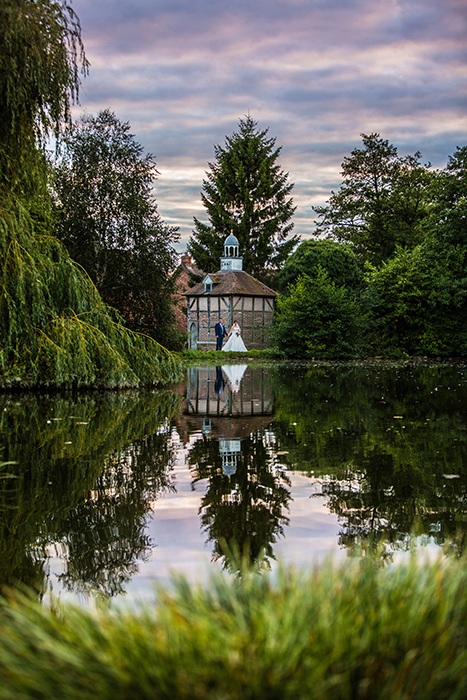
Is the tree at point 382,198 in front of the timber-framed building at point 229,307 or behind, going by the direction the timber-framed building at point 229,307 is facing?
behind

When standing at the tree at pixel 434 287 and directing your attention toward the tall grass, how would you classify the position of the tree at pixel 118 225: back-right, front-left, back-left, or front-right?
front-right

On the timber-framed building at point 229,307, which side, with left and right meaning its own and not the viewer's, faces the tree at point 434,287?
left

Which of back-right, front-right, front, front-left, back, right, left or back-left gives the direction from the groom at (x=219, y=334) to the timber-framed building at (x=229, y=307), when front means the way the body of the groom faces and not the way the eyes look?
back-left

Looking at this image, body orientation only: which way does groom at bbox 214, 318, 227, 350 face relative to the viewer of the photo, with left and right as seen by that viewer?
facing the viewer and to the right of the viewer

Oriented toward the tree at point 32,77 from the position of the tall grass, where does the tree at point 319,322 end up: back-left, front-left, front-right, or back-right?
front-right

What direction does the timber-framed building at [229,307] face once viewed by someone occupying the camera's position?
facing the viewer and to the left of the viewer

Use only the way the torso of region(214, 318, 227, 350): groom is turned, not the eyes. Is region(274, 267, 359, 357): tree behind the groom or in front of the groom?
in front

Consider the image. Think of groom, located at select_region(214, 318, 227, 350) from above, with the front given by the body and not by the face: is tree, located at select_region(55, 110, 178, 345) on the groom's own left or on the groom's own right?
on the groom's own right

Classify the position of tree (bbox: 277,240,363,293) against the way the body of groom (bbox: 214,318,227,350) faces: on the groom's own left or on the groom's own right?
on the groom's own left

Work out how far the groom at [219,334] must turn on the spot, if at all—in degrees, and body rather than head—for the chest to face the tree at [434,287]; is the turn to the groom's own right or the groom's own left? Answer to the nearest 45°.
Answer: approximately 90° to the groom's own left

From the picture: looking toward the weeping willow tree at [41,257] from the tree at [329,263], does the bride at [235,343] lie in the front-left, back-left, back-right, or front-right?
front-right

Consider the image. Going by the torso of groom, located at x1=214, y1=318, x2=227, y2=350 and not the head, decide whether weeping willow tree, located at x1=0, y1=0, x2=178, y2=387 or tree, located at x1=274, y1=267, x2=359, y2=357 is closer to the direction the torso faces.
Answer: the tree

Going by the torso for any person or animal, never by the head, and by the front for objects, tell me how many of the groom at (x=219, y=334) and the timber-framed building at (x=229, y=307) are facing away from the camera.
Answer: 0
